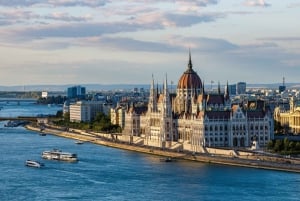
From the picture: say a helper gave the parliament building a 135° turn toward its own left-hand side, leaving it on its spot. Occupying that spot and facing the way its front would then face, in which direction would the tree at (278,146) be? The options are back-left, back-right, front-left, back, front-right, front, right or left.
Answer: front-right

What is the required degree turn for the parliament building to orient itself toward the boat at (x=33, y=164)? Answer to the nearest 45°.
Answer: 0° — it already faces it

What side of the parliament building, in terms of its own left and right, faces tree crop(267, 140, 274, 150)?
left

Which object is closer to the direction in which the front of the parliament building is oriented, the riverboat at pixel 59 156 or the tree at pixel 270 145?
the riverboat

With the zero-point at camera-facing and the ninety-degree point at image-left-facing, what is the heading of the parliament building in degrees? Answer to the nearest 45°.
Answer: approximately 45°

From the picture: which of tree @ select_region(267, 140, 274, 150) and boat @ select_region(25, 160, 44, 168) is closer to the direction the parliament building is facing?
the boat

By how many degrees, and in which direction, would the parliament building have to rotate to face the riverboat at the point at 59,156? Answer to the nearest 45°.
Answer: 0° — it already faces it
